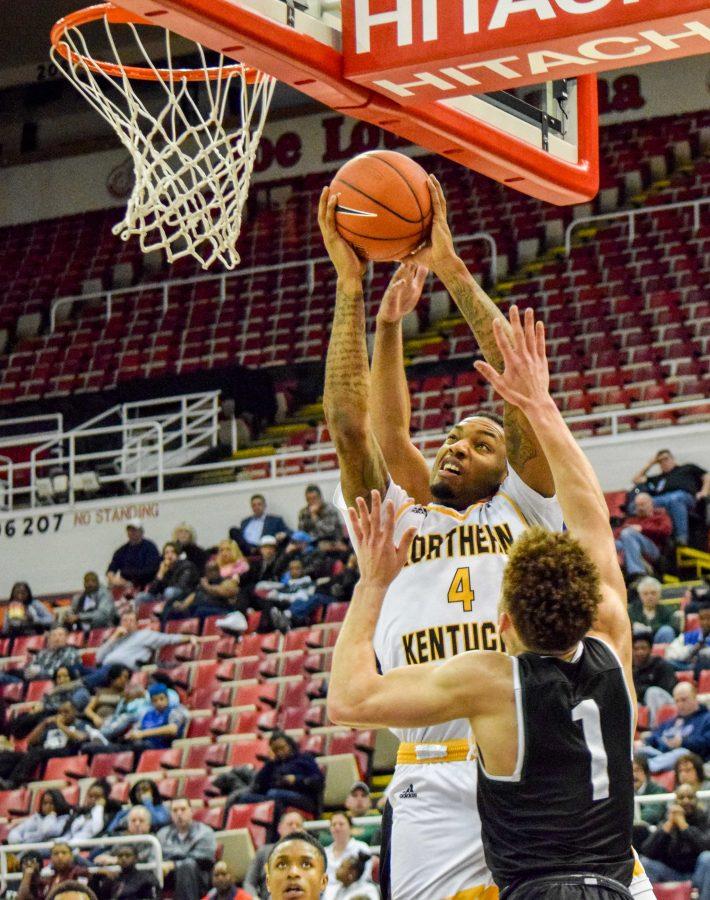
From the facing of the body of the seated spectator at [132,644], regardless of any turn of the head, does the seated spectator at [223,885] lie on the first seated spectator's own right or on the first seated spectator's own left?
on the first seated spectator's own left

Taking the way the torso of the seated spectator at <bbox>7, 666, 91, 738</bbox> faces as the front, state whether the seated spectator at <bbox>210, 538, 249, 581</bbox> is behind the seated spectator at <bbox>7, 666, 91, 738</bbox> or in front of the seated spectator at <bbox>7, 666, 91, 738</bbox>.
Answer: behind

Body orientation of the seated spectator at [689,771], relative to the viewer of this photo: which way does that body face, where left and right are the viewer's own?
facing the viewer and to the left of the viewer

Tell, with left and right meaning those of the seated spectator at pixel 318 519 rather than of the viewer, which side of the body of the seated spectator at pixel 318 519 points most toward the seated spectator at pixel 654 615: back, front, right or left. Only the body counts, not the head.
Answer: left

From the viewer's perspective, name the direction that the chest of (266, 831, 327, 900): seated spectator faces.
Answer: toward the camera

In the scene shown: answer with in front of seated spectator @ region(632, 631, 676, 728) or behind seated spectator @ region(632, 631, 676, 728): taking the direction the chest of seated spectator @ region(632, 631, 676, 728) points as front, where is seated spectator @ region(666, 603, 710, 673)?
behind

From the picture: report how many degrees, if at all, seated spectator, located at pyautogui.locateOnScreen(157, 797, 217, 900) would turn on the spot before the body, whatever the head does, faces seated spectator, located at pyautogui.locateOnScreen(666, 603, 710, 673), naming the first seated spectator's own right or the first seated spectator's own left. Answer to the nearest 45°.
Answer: approximately 90° to the first seated spectator's own left

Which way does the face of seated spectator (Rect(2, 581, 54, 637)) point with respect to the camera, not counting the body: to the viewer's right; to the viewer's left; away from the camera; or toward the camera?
toward the camera

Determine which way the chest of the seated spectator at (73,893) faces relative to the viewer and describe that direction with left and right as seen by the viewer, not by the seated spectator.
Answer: facing the viewer

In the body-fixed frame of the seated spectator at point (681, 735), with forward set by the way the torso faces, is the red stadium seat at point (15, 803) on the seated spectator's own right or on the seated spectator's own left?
on the seated spectator's own right

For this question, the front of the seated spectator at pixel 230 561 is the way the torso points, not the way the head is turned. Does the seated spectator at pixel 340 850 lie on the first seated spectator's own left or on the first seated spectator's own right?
on the first seated spectator's own left

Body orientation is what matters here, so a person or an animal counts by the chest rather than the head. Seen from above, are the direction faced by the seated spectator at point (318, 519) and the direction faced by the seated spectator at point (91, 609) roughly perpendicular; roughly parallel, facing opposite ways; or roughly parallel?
roughly parallel

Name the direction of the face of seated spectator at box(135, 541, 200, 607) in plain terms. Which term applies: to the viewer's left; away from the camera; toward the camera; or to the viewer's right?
toward the camera
